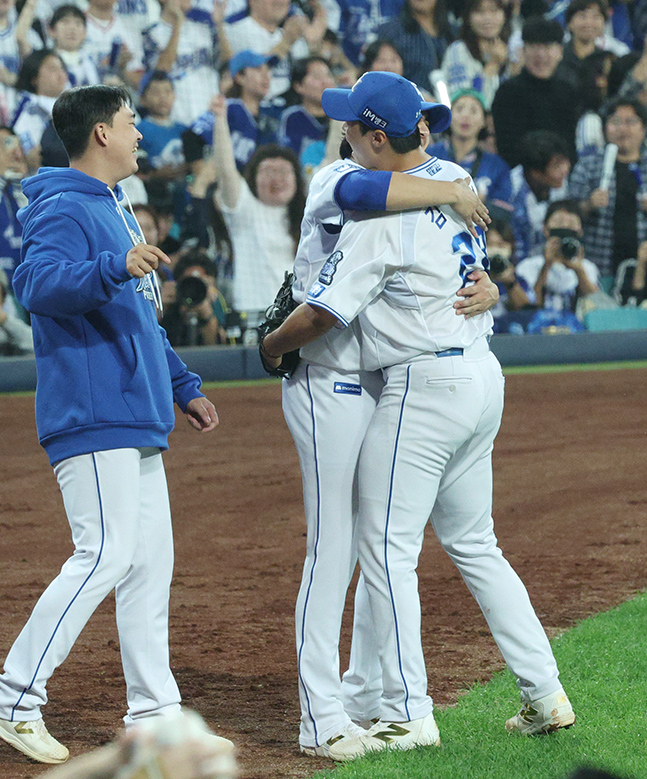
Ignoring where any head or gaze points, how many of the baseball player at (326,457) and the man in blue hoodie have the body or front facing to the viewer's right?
2

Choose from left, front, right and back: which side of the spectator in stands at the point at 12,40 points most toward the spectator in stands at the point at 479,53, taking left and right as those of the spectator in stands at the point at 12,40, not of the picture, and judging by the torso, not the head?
left

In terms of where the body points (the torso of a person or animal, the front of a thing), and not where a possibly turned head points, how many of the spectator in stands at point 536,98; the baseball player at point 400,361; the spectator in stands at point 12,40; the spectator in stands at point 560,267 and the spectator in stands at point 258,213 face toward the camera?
4

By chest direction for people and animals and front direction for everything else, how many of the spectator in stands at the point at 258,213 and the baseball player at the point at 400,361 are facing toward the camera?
1

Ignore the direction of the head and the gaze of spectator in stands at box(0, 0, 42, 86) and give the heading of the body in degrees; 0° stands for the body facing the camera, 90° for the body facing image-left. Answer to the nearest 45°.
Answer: approximately 0°

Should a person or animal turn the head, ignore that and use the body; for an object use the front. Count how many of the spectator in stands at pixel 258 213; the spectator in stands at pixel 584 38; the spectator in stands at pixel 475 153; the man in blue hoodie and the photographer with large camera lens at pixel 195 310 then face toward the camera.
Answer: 4

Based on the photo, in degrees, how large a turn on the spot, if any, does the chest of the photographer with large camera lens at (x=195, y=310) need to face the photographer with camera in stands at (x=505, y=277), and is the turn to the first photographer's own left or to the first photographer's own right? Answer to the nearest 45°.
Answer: approximately 90° to the first photographer's own left

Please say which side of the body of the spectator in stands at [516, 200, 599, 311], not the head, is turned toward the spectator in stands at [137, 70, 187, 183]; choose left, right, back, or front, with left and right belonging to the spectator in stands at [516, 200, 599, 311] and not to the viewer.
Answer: right

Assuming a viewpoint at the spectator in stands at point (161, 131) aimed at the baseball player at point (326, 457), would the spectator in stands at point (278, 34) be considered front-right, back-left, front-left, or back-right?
back-left
